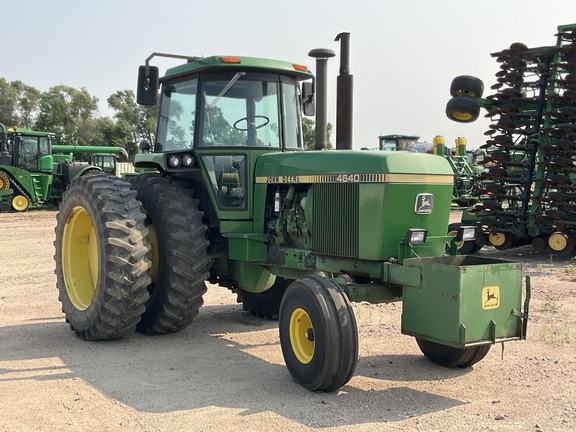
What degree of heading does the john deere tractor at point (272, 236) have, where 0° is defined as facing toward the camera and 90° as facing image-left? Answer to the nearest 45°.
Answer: approximately 315°

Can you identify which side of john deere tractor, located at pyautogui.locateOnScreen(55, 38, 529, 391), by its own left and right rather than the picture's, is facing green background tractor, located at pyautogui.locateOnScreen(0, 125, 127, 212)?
back
